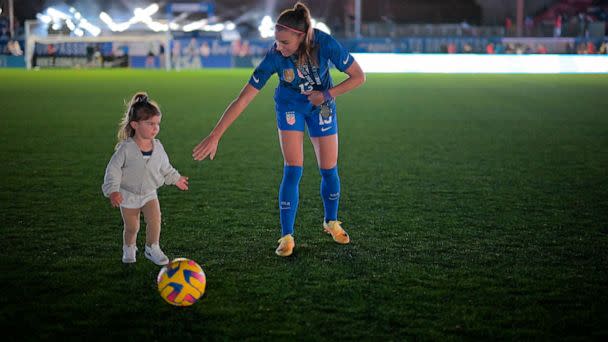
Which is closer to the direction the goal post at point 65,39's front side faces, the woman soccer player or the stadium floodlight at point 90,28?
the woman soccer player

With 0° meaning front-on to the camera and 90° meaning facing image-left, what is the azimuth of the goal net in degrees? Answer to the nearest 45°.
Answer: approximately 0°

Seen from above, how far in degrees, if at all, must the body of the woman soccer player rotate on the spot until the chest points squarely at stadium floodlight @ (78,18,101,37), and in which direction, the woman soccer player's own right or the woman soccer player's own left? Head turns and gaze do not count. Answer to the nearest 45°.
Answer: approximately 180°

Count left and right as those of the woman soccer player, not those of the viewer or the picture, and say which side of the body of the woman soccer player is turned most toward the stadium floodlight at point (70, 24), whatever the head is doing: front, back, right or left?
back

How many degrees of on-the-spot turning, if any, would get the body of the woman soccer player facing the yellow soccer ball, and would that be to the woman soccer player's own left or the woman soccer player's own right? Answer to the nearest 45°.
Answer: approximately 45° to the woman soccer player's own right

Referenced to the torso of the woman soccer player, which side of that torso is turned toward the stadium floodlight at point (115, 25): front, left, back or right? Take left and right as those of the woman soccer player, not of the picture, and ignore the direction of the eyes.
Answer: back

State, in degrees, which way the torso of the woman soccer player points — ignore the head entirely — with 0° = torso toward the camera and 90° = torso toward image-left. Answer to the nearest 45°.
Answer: approximately 0°

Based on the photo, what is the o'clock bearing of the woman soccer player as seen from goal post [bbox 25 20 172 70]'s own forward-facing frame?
The woman soccer player is roughly at 12 o'clock from the goal post.

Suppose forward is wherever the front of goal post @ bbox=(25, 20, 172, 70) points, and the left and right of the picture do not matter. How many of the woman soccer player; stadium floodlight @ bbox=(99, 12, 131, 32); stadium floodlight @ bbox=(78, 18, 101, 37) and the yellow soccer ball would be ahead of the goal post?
2

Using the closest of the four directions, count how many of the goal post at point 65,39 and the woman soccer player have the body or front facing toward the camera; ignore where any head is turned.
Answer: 2
